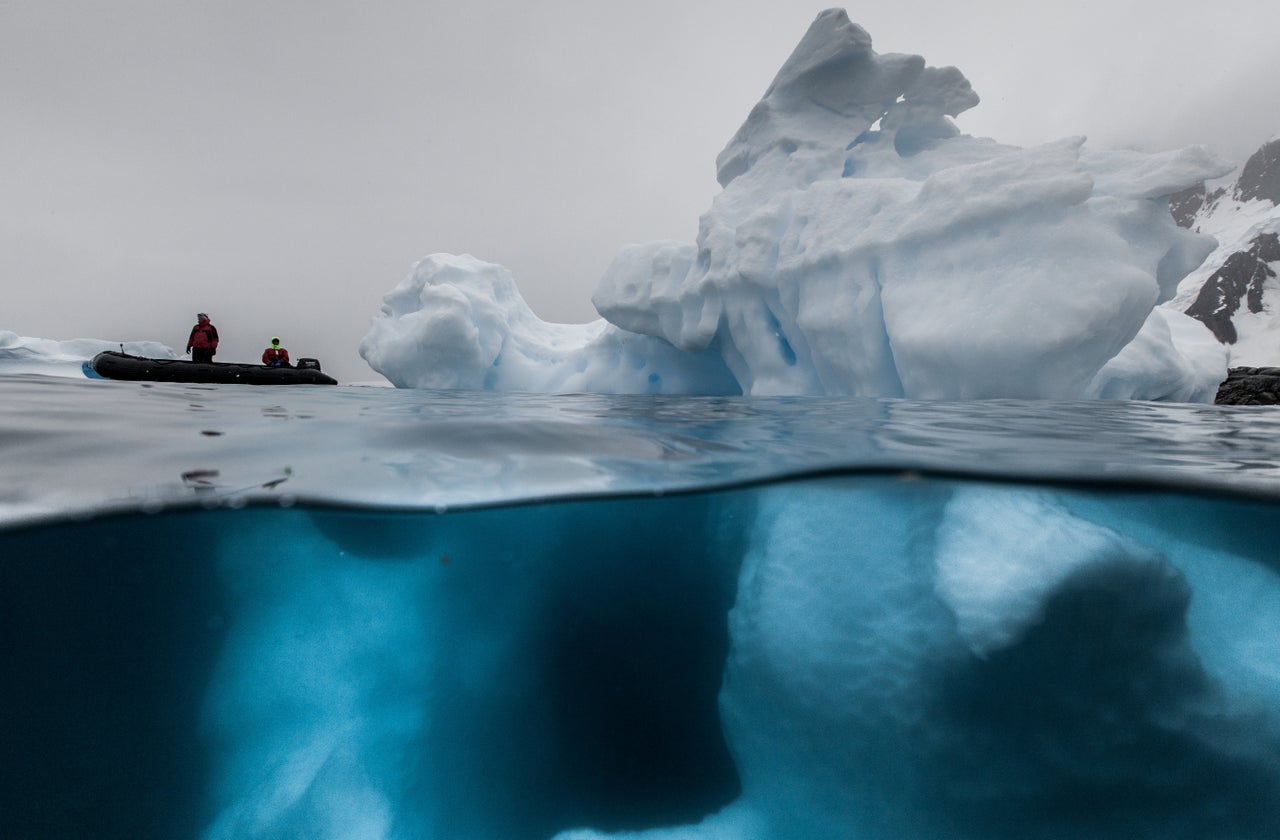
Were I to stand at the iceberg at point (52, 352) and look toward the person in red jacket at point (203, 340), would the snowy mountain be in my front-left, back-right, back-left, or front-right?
front-left

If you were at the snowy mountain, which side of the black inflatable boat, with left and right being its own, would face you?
back

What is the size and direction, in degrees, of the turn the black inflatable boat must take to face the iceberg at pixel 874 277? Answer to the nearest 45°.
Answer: approximately 135° to its left

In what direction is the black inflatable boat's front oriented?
to the viewer's left
